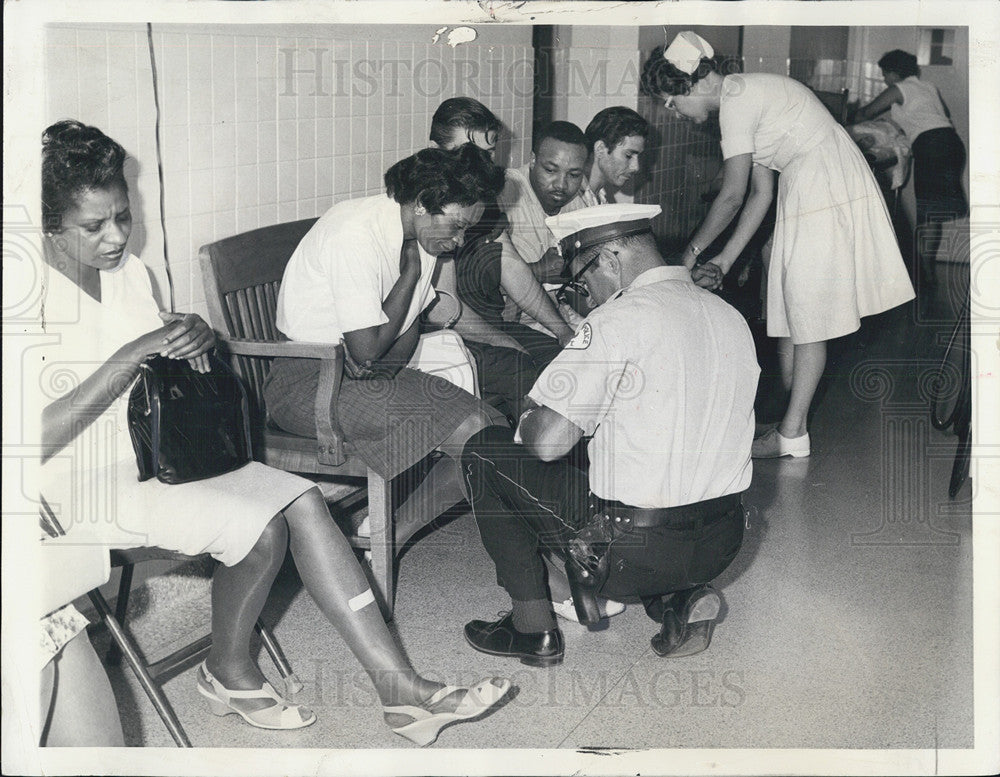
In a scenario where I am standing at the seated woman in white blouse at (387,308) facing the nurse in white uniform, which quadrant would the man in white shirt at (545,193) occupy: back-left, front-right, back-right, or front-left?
front-left

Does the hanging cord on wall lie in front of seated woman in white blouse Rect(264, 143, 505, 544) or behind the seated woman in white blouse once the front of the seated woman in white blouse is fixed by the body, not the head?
behind

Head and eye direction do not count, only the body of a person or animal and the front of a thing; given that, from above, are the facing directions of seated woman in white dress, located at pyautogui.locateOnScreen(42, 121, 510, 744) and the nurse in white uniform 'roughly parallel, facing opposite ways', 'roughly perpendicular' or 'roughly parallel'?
roughly parallel, facing opposite ways

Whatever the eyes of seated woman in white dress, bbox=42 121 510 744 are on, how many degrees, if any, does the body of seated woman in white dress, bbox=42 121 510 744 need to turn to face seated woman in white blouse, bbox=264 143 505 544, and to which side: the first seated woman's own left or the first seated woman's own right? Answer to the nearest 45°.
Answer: approximately 90° to the first seated woman's own left

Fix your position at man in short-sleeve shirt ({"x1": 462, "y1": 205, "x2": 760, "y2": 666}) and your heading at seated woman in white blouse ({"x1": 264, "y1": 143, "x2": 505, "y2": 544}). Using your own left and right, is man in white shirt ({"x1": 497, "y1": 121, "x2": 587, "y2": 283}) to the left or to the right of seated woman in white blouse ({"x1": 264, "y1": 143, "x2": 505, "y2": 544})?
right

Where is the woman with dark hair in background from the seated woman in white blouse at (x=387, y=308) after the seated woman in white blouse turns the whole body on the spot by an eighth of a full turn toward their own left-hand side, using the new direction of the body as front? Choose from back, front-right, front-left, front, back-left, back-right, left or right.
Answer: front

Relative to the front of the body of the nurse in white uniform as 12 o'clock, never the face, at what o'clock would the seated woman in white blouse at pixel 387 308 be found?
The seated woman in white blouse is roughly at 10 o'clock from the nurse in white uniform.

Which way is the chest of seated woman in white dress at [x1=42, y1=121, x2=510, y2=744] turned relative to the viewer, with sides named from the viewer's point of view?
facing the viewer and to the right of the viewer

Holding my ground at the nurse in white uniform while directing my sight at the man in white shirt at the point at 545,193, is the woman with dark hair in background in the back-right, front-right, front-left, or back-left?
back-right

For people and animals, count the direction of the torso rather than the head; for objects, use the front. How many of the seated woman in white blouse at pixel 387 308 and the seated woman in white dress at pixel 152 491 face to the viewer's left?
0

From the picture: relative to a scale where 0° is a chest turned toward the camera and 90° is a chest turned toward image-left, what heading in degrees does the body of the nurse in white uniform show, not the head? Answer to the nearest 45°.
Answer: approximately 90°

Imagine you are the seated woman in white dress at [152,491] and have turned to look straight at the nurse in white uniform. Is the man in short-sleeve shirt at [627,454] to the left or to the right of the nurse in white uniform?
right

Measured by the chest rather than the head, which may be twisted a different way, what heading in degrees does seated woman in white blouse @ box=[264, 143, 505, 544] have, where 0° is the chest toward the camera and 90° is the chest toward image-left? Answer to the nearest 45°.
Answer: approximately 270°

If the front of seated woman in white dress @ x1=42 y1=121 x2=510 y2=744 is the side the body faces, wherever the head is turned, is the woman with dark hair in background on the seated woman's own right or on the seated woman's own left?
on the seated woman's own left

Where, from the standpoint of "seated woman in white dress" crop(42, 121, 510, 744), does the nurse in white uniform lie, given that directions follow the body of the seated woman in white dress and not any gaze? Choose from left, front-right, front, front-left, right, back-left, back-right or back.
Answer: left

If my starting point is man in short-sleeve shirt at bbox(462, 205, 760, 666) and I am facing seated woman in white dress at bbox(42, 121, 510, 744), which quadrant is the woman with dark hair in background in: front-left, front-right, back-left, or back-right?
back-right

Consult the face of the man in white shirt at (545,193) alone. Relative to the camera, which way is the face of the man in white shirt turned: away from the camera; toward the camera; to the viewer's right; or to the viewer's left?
toward the camera

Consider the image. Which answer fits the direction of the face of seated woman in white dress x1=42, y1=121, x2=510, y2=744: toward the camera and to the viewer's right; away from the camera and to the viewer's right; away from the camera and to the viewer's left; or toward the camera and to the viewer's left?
toward the camera and to the viewer's right

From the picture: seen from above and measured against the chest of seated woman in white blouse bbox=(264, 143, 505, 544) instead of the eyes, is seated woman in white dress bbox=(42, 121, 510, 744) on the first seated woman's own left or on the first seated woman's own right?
on the first seated woman's own right
